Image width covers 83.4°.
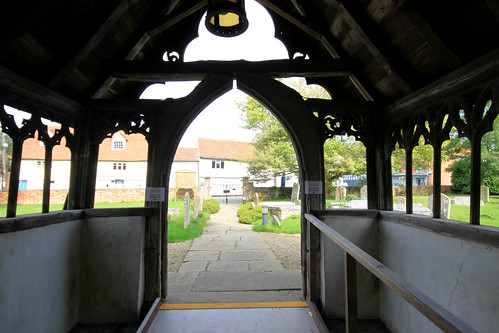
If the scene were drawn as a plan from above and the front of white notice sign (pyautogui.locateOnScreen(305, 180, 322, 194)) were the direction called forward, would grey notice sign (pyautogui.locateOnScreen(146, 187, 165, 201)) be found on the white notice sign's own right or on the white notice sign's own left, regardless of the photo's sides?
on the white notice sign's own right

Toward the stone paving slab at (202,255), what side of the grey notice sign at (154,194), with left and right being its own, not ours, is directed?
back

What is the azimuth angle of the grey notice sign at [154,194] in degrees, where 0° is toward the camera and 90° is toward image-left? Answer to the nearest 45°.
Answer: approximately 0°

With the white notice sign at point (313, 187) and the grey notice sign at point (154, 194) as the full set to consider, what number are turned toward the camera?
2

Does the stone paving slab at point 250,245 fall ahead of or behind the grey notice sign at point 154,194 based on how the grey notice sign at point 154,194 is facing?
behind

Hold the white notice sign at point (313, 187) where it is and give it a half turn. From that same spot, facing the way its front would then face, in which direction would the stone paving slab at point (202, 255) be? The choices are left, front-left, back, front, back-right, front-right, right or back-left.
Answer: front-left

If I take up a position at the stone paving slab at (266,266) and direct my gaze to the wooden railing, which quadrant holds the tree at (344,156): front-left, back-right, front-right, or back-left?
back-left

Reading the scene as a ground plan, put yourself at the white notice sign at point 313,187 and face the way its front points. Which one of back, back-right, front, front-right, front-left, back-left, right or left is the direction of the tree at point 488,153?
back-left

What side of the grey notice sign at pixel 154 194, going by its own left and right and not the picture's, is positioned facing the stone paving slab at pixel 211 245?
back

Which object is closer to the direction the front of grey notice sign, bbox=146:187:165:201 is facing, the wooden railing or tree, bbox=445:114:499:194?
the wooden railing

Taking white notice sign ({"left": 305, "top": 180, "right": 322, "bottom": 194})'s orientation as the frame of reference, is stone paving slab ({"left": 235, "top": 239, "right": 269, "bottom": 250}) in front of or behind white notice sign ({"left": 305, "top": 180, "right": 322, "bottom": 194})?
behind

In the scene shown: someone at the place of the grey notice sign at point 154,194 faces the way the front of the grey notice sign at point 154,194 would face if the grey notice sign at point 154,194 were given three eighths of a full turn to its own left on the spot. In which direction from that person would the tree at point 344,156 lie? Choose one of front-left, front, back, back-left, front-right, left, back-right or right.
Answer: front
